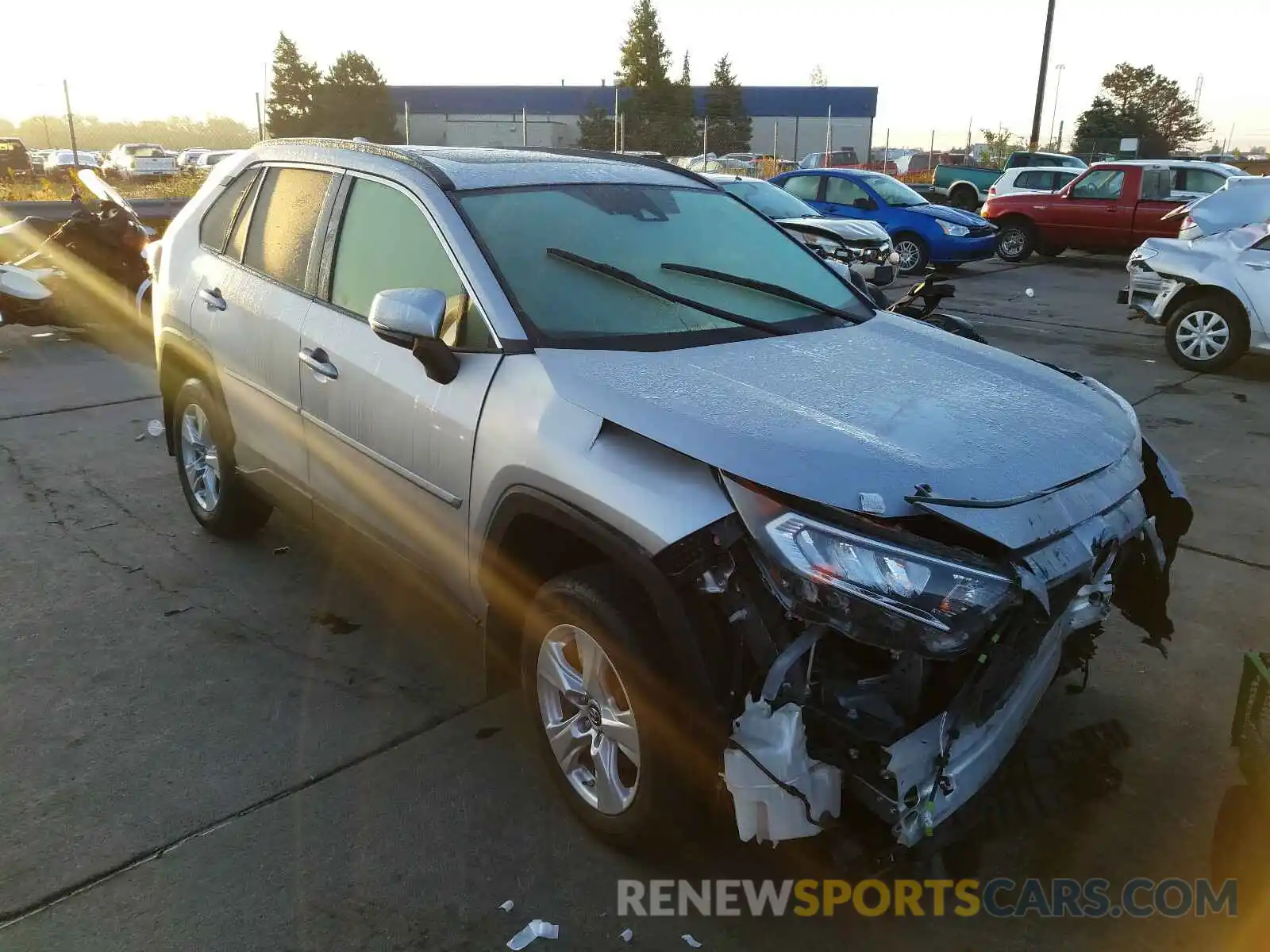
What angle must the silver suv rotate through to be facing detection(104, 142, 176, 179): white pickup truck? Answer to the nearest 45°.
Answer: approximately 180°

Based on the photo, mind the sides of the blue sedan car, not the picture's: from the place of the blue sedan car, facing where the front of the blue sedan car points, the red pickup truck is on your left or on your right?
on your left

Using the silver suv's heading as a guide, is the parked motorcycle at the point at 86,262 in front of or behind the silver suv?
behind

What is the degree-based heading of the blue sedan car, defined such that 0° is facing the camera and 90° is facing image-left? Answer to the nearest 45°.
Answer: approximately 315°

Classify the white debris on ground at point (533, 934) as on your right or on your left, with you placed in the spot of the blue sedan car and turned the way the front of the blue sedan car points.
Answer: on your right

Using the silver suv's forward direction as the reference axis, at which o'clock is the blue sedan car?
The blue sedan car is roughly at 8 o'clock from the silver suv.

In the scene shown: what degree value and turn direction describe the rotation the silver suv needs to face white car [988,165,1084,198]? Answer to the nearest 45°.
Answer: approximately 135° to its left

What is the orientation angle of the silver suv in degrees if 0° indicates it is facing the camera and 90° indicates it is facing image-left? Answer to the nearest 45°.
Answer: approximately 315°
